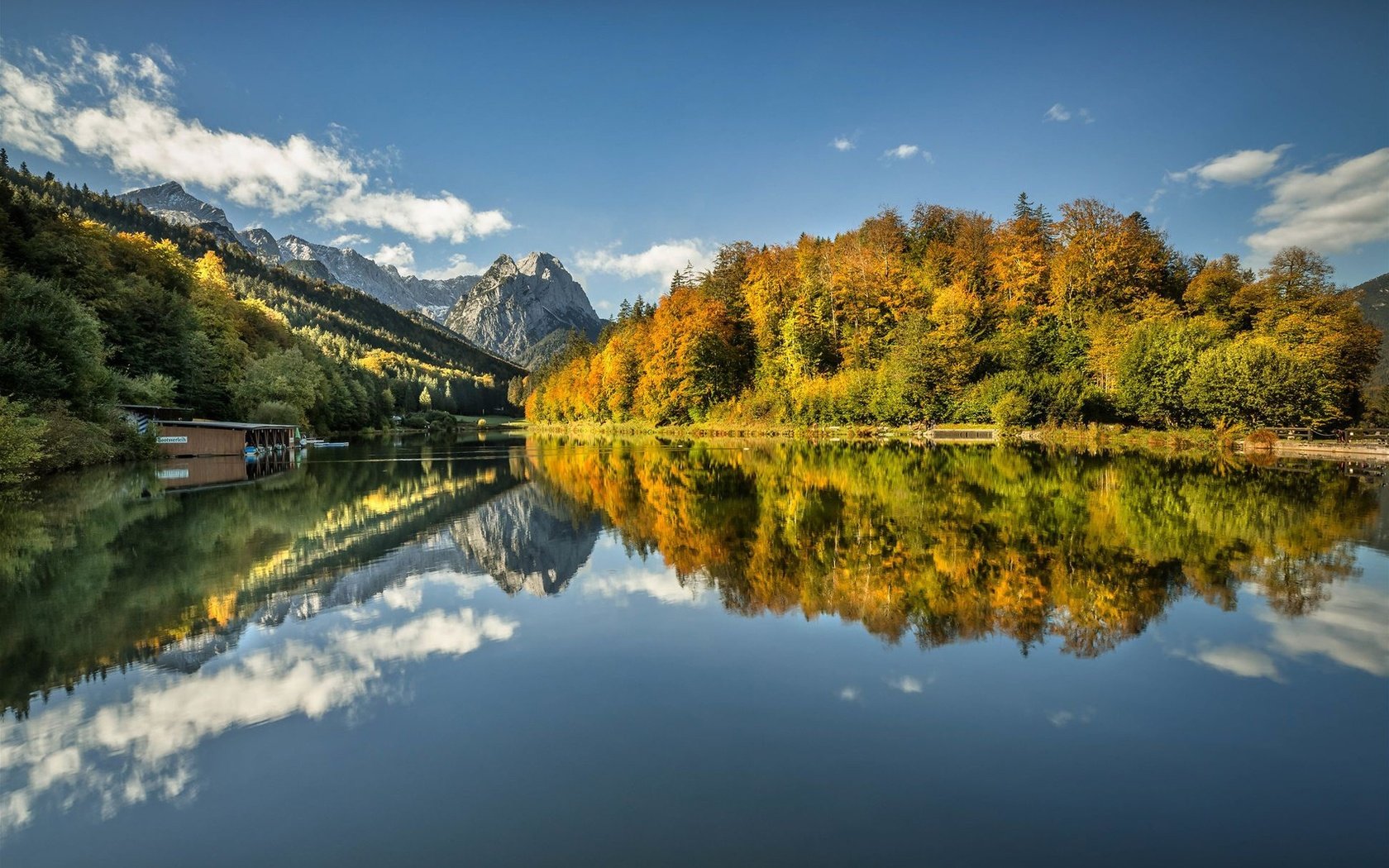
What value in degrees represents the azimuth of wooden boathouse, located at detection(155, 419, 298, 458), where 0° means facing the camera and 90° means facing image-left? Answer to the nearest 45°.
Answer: approximately 315°
